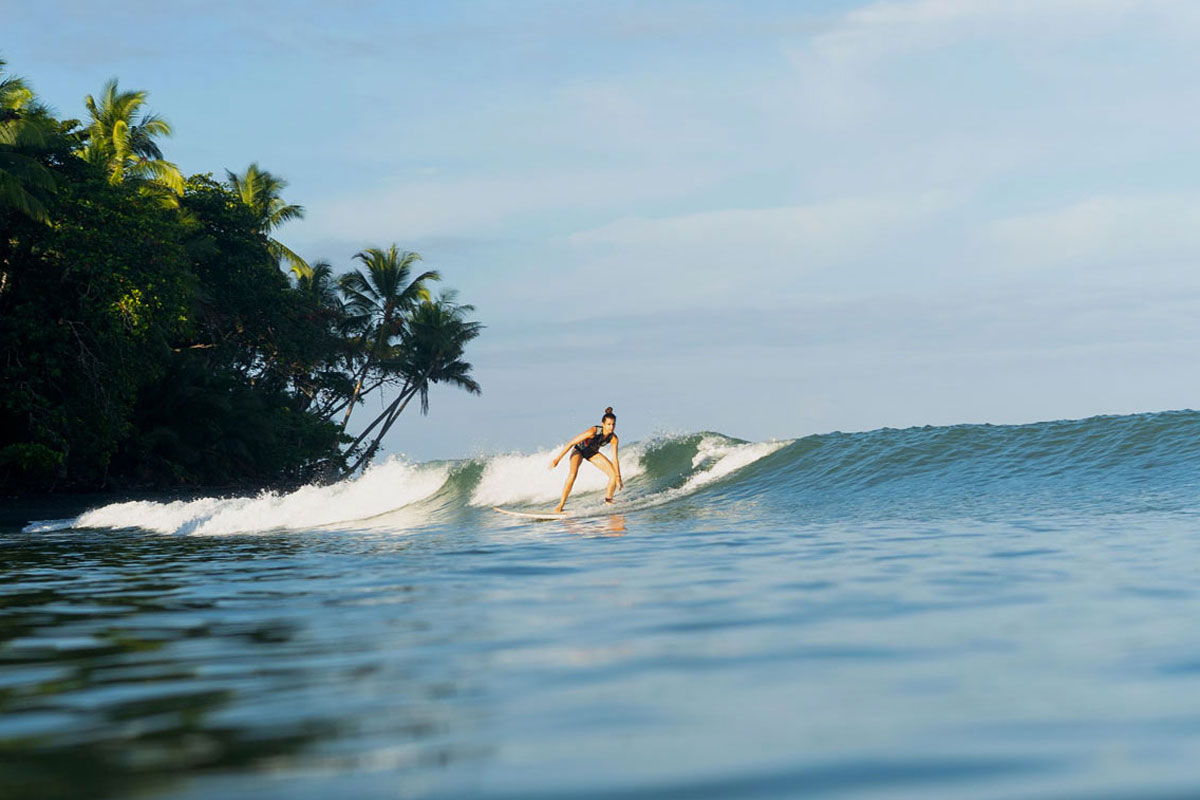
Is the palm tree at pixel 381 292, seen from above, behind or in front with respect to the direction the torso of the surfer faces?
behind

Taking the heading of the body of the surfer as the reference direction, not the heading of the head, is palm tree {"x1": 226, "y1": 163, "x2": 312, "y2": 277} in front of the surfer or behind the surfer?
behind

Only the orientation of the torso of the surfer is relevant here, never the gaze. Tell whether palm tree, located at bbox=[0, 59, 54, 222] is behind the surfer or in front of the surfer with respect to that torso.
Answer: behind

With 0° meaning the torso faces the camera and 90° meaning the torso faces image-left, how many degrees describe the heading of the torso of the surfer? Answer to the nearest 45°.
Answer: approximately 315°
